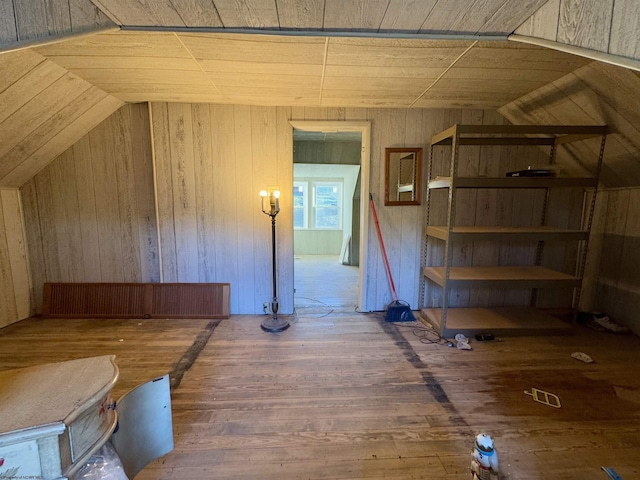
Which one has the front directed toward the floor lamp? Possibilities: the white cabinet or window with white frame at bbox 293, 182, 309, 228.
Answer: the window with white frame

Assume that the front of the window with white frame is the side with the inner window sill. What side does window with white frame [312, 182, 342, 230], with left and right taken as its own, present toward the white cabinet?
front

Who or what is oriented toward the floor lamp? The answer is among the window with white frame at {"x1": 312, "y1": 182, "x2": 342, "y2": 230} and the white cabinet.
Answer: the window with white frame

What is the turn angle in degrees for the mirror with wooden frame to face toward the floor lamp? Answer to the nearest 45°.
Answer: approximately 45° to its right

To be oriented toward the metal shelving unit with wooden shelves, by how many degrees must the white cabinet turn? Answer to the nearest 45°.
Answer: approximately 90° to its left

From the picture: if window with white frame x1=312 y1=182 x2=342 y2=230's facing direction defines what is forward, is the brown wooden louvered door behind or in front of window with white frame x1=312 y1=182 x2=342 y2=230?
in front

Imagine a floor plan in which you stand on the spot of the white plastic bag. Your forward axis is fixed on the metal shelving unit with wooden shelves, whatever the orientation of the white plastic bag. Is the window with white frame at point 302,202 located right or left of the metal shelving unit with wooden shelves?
left

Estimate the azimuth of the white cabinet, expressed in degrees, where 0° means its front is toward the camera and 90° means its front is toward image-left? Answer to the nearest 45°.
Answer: approximately 0°

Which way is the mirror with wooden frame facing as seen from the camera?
toward the camera

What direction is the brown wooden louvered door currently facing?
toward the camera

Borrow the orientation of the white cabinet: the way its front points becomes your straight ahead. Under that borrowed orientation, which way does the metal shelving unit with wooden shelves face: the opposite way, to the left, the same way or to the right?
to the right

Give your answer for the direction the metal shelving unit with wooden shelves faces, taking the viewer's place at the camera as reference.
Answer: facing the viewer
